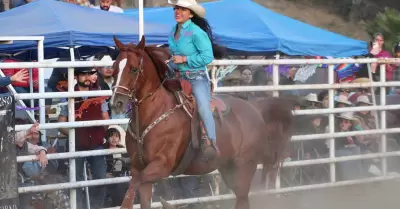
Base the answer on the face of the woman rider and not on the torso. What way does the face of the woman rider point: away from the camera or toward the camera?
toward the camera

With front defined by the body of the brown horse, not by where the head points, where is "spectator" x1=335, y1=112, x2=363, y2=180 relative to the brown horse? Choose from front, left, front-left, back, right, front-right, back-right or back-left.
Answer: back

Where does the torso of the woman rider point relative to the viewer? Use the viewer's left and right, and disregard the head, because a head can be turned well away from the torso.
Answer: facing the viewer and to the left of the viewer

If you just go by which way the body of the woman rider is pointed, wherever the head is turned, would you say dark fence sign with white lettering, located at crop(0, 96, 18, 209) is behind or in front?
in front

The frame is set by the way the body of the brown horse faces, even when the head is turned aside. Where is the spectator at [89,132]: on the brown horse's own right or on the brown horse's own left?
on the brown horse's own right

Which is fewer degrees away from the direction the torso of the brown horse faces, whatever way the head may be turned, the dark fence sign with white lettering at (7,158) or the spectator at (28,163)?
the dark fence sign with white lettering

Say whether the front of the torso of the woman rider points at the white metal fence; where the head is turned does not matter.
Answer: no

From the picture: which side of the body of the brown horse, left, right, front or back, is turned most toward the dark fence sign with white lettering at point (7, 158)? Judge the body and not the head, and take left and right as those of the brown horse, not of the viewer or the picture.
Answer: front

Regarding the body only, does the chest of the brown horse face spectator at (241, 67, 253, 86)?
no

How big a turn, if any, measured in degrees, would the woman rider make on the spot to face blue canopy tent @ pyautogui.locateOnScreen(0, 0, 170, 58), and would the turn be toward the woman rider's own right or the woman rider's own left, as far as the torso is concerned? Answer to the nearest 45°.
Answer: approximately 90° to the woman rider's own right
